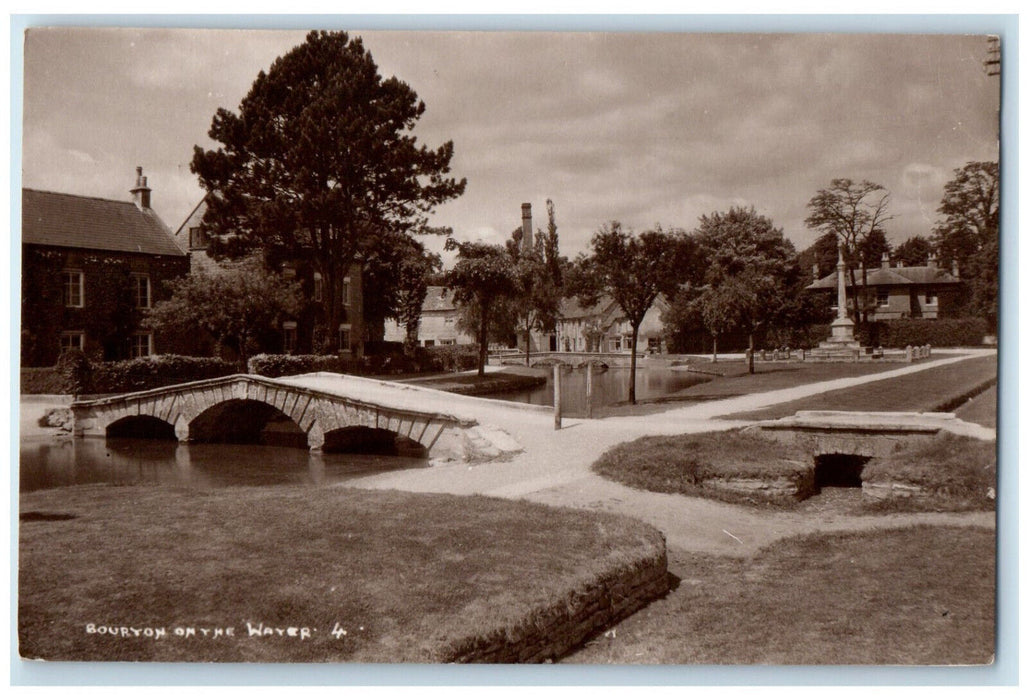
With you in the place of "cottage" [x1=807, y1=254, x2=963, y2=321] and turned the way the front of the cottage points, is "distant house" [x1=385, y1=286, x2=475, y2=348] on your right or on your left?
on your right

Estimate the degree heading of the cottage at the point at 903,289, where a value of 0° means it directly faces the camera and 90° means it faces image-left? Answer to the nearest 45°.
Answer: approximately 0°

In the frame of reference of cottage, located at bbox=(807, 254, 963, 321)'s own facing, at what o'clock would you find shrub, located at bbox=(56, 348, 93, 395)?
The shrub is roughly at 2 o'clock from the cottage.

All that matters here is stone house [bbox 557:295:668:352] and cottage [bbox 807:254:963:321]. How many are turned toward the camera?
2

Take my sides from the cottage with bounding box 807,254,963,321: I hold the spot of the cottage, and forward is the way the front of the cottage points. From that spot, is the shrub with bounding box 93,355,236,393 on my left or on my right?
on my right
